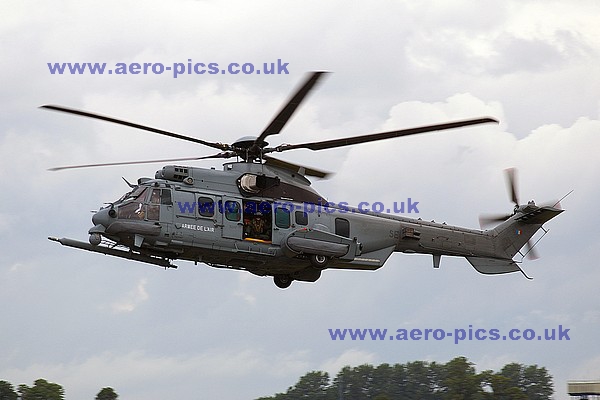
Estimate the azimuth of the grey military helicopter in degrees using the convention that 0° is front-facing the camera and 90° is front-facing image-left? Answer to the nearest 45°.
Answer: approximately 90°

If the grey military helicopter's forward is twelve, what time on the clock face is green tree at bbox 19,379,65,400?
The green tree is roughly at 2 o'clock from the grey military helicopter.

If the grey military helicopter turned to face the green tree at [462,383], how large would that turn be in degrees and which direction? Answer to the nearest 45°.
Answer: approximately 90° to its right

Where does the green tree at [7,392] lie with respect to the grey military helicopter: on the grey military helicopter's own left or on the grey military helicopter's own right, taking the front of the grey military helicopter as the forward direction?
on the grey military helicopter's own right

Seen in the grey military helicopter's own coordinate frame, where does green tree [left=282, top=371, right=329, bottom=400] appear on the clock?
The green tree is roughly at 3 o'clock from the grey military helicopter.
